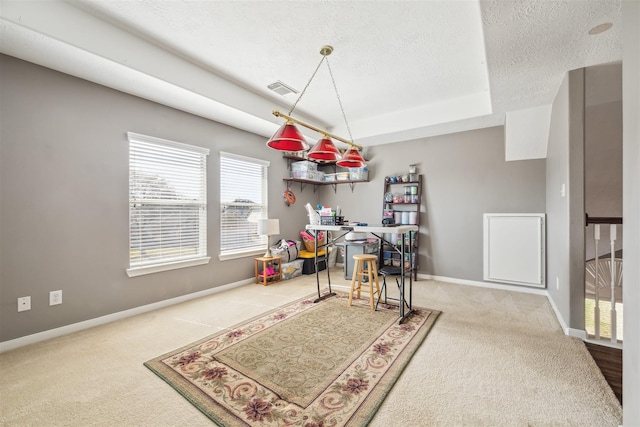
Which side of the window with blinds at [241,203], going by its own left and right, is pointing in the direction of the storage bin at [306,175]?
left

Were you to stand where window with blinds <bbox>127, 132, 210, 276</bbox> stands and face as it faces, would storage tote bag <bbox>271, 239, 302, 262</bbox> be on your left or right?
on your left

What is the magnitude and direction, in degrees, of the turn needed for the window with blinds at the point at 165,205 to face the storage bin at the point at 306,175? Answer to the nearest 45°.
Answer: approximately 45° to its left

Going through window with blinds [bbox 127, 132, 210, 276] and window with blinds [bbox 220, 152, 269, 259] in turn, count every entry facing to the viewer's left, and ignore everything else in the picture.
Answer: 0

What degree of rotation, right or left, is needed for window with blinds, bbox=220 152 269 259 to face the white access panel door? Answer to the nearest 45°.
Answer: approximately 45° to its left

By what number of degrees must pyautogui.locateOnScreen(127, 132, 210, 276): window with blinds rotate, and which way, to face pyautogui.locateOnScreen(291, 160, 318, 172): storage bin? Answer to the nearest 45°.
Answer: approximately 45° to its left

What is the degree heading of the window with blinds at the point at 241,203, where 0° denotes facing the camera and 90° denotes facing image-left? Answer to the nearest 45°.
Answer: approximately 315°

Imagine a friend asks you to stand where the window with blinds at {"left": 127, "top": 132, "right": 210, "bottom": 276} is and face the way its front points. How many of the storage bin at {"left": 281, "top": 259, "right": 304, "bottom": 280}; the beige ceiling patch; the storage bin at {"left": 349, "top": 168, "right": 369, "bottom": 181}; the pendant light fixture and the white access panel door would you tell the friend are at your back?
0

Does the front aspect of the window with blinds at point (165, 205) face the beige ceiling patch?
yes

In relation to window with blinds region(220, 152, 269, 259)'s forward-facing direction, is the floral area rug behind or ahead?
ahead

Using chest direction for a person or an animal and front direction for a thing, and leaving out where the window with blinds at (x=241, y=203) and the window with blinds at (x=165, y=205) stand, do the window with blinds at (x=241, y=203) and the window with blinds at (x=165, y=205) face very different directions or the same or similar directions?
same or similar directions

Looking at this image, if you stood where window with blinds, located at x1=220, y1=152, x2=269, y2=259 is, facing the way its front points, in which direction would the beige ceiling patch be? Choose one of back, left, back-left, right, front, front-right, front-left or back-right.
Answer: front

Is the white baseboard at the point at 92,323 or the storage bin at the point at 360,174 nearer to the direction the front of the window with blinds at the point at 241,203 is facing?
the storage bin

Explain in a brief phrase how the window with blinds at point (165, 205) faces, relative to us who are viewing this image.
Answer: facing the viewer and to the right of the viewer

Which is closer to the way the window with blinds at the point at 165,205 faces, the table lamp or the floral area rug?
the floral area rug
